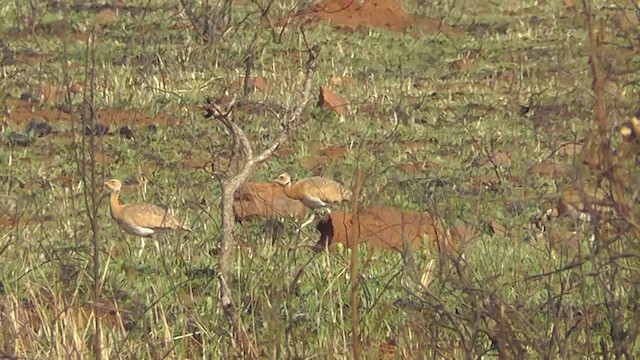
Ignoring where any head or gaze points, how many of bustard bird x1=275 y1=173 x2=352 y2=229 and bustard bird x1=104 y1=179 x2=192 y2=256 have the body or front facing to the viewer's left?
2

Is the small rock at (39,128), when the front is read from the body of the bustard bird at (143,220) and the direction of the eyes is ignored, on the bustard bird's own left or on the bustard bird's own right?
on the bustard bird's own right

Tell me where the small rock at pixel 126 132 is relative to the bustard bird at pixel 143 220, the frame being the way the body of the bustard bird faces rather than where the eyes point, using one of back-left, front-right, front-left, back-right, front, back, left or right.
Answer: right

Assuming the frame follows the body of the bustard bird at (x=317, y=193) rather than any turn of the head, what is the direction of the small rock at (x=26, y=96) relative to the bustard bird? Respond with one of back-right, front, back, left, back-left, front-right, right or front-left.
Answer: front-right

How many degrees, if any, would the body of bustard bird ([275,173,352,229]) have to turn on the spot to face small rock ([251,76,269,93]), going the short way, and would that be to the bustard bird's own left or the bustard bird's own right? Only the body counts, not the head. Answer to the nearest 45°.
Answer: approximately 90° to the bustard bird's own right

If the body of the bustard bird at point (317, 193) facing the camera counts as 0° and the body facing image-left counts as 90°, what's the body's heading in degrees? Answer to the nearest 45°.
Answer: approximately 90°

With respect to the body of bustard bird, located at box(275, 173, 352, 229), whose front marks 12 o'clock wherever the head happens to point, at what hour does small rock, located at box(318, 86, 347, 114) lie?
The small rock is roughly at 3 o'clock from the bustard bird.

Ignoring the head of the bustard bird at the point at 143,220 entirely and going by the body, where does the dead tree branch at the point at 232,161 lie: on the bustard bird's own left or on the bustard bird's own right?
on the bustard bird's own left

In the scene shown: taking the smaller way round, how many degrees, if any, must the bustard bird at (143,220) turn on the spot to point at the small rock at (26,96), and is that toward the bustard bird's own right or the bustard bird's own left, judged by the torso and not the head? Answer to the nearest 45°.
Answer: approximately 90° to the bustard bird's own right

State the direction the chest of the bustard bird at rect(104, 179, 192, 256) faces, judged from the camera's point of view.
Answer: to the viewer's left
